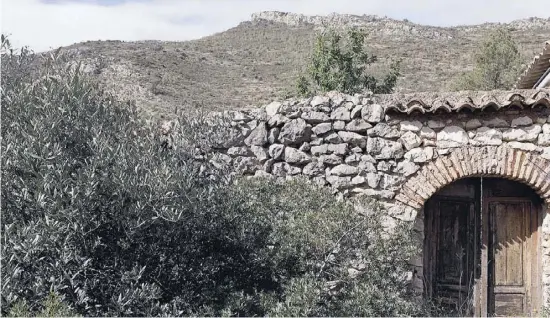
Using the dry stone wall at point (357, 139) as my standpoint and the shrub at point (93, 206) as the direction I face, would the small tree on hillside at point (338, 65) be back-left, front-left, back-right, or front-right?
back-right

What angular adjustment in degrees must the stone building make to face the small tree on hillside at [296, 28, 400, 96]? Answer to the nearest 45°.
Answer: approximately 180°

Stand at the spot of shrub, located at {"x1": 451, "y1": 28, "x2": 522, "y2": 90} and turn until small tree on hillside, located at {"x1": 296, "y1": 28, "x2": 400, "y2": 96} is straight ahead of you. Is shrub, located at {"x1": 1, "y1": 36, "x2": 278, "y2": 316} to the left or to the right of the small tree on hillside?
left

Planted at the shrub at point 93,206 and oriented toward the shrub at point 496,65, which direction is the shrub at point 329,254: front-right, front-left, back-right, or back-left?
front-right

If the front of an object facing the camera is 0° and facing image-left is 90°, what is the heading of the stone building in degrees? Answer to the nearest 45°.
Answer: approximately 0°

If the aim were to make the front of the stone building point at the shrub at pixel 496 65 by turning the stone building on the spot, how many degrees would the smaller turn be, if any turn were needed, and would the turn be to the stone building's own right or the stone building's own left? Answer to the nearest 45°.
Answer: approximately 180°

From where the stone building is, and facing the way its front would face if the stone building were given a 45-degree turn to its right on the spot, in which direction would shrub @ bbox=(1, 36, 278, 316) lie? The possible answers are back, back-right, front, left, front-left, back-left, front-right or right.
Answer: front

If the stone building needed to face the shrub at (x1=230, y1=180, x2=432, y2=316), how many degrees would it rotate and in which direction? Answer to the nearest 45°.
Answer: approximately 45° to its right
